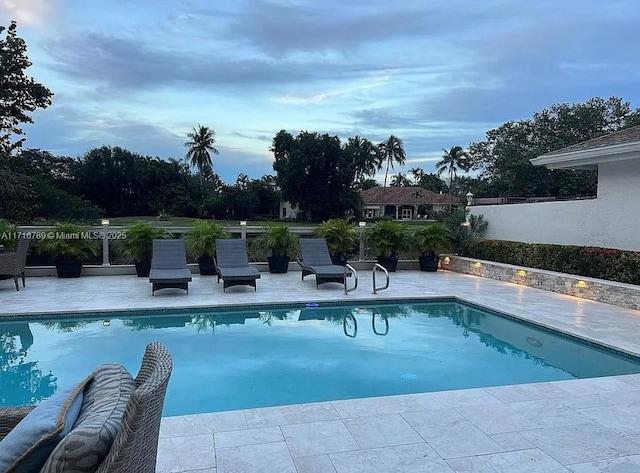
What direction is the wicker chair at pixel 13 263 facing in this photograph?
to the viewer's left

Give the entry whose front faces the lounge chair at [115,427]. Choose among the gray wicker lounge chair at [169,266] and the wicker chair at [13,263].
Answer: the gray wicker lounge chair

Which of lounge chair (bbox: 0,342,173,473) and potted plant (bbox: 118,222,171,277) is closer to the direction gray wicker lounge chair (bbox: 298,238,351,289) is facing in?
the lounge chair

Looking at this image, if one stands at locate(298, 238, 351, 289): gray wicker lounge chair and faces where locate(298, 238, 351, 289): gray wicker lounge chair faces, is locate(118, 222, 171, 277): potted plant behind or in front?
behind

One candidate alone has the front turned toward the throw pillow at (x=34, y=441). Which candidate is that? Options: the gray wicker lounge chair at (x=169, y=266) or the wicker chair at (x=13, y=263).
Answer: the gray wicker lounge chair

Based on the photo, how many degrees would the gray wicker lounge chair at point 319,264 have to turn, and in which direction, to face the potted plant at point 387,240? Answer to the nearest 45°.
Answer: approximately 90° to its left

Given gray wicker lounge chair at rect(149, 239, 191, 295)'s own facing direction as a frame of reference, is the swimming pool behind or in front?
in front

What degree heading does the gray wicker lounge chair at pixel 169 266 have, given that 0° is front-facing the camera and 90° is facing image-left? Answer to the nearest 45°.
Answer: approximately 0°

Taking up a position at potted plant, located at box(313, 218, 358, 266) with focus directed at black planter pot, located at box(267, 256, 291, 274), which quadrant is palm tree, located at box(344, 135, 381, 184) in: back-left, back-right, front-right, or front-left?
back-right

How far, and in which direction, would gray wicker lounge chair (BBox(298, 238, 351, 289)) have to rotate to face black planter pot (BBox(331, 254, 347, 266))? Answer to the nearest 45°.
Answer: approximately 135° to its left

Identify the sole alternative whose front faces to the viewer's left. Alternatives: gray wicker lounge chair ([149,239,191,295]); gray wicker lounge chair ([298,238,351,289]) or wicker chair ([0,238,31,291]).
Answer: the wicker chair ([0,238,31,291])

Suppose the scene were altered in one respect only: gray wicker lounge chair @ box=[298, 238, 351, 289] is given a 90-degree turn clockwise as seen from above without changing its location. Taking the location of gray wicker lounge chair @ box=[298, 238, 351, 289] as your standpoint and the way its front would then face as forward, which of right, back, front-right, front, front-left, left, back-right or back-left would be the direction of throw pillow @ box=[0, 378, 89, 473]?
front-left
